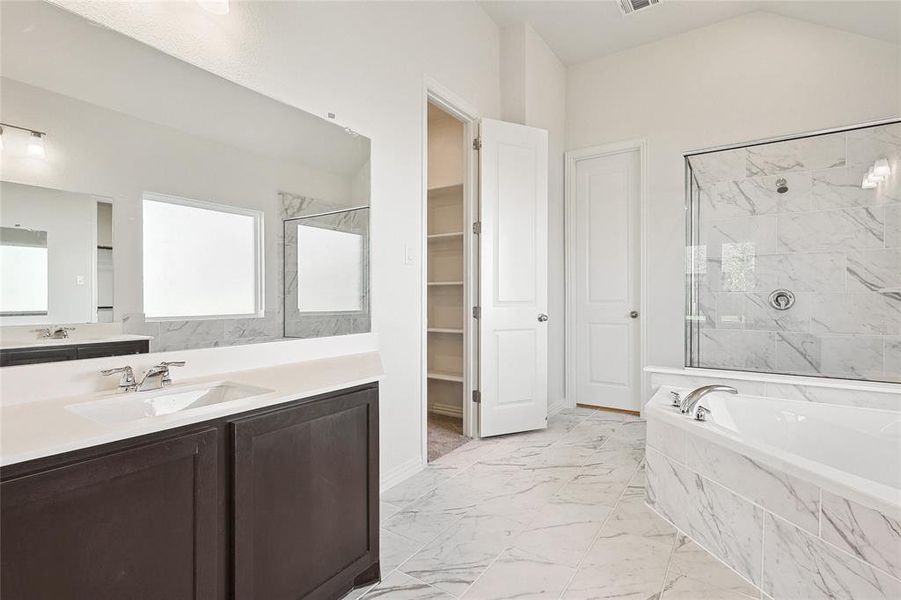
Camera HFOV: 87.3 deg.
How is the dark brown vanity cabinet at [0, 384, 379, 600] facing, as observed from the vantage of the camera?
facing the viewer and to the right of the viewer

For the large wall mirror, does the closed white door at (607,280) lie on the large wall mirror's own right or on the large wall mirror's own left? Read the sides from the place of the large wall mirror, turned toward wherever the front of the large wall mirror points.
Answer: on the large wall mirror's own left

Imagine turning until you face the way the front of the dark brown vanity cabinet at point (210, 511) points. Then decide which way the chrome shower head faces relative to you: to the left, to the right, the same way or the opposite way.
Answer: to the right

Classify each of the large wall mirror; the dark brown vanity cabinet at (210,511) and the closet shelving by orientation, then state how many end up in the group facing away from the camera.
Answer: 0

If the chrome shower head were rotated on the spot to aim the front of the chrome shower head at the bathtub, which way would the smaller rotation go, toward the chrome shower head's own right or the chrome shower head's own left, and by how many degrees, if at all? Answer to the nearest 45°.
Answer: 0° — it already faces it

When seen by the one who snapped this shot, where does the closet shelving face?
facing the viewer and to the left of the viewer

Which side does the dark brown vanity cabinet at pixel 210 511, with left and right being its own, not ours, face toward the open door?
left

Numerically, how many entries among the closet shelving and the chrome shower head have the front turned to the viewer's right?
0

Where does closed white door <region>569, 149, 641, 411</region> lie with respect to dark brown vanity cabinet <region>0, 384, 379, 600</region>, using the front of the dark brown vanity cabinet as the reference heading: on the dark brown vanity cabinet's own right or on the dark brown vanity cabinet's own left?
on the dark brown vanity cabinet's own left

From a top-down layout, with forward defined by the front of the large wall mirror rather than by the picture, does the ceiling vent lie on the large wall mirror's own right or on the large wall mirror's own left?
on the large wall mirror's own left

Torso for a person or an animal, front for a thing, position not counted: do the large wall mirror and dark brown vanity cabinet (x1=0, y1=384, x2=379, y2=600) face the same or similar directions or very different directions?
same or similar directions

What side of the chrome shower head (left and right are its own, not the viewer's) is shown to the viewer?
front

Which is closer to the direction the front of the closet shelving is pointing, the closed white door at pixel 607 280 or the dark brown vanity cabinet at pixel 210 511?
the dark brown vanity cabinet

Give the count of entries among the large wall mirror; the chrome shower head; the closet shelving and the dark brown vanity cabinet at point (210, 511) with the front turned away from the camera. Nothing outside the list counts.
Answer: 0

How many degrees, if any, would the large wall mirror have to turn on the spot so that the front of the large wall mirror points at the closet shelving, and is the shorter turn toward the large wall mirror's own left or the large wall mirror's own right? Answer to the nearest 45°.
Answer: approximately 90° to the large wall mirror's own left

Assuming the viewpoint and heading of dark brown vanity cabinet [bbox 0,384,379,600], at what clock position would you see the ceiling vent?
The ceiling vent is roughly at 10 o'clock from the dark brown vanity cabinet.
